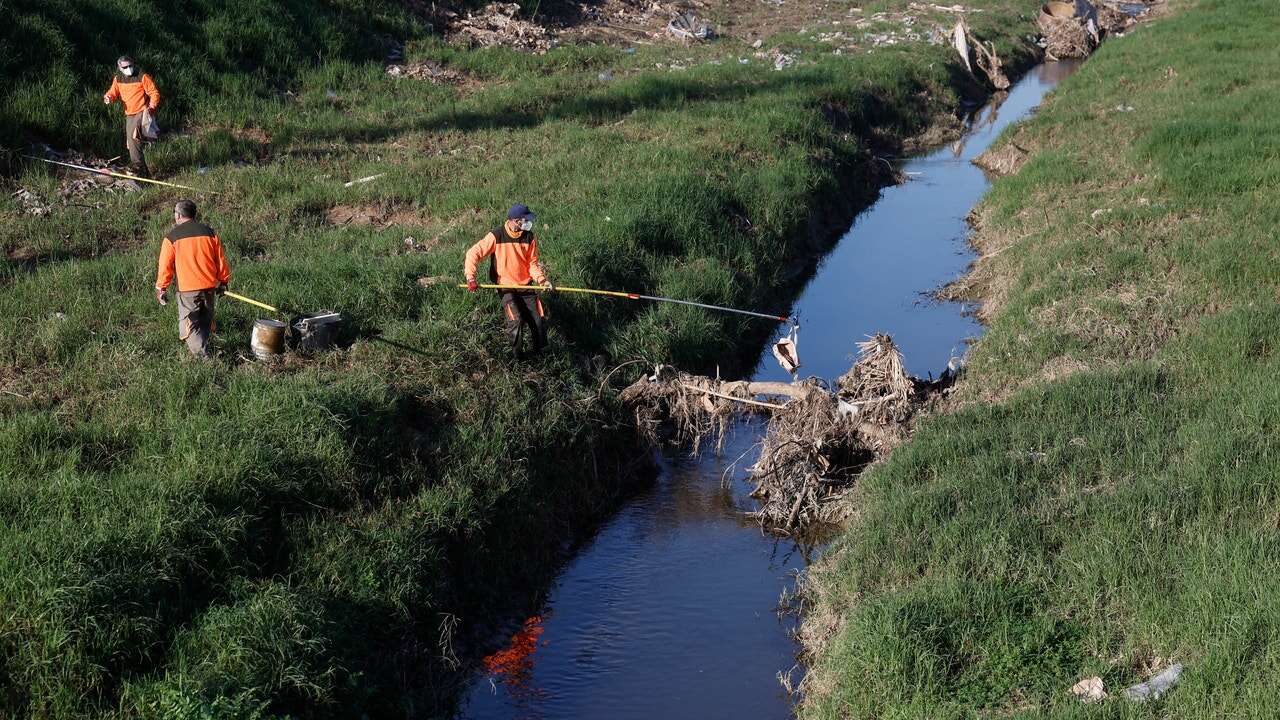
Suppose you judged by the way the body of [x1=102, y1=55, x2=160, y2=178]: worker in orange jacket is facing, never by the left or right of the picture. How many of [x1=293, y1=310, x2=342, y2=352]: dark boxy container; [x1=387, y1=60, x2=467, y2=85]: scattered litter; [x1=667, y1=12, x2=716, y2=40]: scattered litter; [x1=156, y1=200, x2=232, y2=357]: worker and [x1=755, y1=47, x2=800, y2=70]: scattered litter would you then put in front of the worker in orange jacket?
2

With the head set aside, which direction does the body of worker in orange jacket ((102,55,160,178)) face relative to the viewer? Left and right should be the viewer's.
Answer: facing the viewer

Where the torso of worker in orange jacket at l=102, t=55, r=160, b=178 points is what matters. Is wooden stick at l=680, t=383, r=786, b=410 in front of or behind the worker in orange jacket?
in front

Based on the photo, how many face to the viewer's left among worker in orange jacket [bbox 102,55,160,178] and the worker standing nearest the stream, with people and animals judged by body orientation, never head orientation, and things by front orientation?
0

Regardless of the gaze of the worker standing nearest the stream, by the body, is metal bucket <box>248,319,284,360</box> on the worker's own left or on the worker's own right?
on the worker's own right

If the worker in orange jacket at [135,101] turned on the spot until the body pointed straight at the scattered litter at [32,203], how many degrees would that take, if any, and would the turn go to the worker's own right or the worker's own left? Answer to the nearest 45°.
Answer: approximately 45° to the worker's own right

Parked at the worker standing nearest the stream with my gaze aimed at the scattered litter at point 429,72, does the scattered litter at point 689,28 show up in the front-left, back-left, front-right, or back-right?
front-right

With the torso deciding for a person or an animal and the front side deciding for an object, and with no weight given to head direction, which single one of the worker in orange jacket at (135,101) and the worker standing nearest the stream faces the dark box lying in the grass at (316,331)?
the worker in orange jacket

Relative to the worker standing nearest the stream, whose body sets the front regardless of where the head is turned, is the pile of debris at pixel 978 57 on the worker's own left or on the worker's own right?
on the worker's own left

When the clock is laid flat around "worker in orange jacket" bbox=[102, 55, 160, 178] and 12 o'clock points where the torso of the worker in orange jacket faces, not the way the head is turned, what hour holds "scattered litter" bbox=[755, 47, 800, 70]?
The scattered litter is roughly at 8 o'clock from the worker in orange jacket.

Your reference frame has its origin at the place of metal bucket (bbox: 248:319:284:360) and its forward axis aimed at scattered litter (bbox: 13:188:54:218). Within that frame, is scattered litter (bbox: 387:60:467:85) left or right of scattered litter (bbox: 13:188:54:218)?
right

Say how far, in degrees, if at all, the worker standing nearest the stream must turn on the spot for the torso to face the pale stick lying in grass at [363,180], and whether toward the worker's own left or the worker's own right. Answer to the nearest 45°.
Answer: approximately 135° to the worker's own left

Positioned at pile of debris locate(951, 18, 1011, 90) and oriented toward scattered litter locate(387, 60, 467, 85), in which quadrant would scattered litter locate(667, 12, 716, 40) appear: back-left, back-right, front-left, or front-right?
front-right

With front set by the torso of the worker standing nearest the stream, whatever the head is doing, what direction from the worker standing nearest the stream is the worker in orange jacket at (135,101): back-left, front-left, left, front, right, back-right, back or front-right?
back

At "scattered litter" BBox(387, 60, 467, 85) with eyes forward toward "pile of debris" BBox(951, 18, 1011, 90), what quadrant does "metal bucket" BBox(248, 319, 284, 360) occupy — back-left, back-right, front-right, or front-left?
back-right

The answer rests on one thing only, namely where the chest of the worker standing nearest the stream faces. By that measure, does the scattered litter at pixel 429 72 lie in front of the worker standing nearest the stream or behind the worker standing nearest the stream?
behind

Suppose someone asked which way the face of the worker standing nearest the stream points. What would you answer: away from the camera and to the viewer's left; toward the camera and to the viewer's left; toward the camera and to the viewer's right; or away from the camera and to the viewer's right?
toward the camera and to the viewer's right
